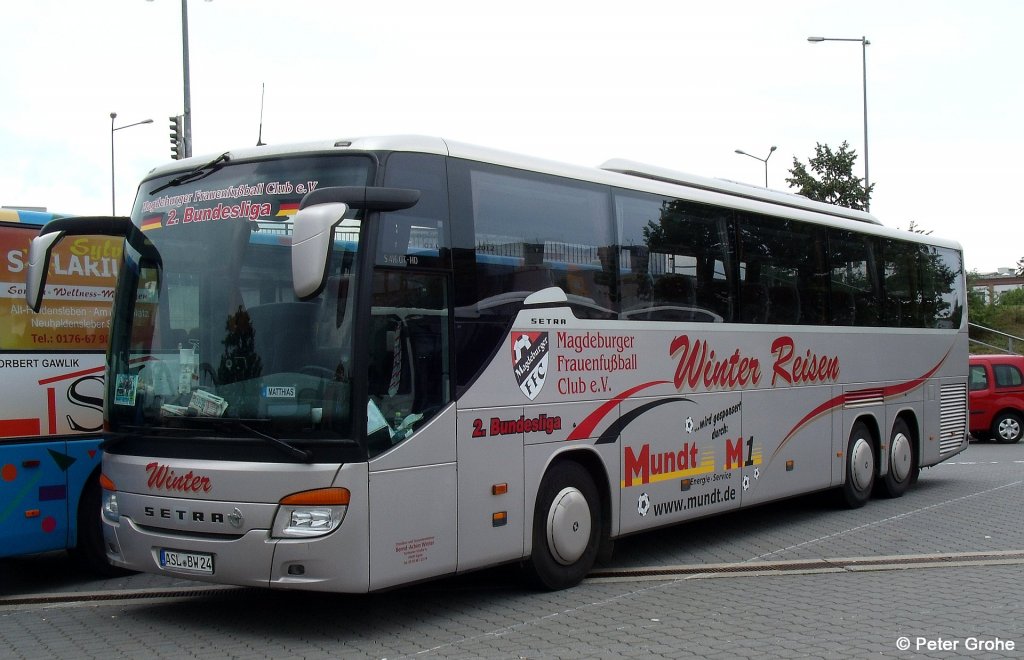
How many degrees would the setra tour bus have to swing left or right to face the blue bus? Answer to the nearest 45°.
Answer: approximately 90° to its right

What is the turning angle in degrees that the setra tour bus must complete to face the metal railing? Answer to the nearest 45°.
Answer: approximately 180°

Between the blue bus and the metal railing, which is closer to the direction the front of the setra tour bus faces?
the blue bus

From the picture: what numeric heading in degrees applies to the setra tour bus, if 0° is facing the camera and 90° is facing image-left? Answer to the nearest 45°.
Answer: approximately 45°

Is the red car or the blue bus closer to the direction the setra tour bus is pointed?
the blue bus

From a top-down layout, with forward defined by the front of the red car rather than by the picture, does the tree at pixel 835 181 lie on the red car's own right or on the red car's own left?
on the red car's own right

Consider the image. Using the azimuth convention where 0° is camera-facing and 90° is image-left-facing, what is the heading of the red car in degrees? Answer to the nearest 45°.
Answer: approximately 90°

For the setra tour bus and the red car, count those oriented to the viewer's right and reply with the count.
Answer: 0

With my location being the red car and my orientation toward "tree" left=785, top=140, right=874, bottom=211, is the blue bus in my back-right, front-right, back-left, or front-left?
back-left

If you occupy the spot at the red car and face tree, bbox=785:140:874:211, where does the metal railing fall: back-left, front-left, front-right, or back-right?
front-right

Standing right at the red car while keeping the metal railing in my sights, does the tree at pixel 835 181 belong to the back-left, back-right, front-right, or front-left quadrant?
front-left

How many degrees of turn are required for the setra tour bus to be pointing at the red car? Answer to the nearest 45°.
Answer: approximately 180°
